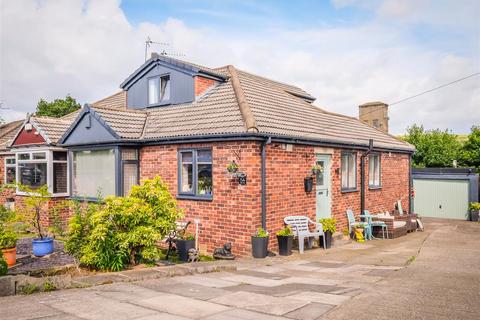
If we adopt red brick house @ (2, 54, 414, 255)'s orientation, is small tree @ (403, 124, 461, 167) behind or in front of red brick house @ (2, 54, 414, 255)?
behind

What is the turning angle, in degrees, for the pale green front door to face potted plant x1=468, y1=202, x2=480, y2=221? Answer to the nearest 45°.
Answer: approximately 90° to its left

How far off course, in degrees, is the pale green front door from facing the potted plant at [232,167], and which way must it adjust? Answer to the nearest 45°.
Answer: approximately 90° to its right

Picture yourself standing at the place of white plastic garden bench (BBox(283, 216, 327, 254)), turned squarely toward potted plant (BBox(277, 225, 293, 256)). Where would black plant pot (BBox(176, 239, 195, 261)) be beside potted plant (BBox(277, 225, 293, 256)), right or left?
right

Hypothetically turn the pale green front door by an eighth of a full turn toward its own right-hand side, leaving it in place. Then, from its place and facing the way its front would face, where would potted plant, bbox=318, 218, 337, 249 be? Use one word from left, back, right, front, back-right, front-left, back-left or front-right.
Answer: front

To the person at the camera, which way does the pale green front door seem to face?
facing the viewer and to the right of the viewer

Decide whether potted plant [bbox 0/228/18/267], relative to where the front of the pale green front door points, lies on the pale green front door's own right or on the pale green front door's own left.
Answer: on the pale green front door's own right
